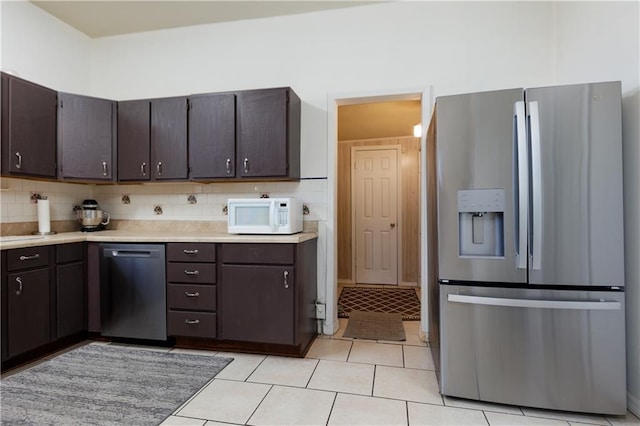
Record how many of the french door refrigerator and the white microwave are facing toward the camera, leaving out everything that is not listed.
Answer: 2

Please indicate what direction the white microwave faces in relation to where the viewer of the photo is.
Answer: facing the viewer

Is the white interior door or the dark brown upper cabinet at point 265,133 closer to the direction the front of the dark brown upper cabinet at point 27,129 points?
the dark brown upper cabinet

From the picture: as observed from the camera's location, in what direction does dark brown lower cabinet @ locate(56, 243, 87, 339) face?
facing the viewer and to the right of the viewer

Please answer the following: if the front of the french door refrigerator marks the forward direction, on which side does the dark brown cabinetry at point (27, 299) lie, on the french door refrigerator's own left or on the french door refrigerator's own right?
on the french door refrigerator's own right

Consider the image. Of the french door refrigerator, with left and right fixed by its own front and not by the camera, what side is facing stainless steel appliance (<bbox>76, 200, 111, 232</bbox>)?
right

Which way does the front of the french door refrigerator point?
toward the camera

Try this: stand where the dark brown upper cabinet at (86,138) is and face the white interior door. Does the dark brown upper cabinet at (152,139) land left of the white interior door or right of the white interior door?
right

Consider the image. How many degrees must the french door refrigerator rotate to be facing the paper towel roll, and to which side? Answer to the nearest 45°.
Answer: approximately 90° to its right

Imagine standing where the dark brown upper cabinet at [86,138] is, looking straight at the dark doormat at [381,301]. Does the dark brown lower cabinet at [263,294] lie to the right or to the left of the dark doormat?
right
